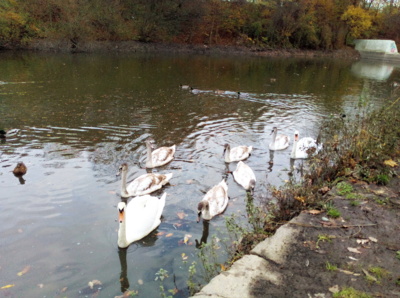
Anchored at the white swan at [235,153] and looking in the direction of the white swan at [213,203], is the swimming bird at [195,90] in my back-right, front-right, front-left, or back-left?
back-right

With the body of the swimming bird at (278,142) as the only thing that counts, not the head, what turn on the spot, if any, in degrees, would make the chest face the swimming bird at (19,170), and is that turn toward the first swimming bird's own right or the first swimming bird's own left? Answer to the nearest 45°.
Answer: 0° — it already faces it

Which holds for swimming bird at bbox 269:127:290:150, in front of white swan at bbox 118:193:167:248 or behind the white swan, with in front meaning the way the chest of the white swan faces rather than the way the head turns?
behind

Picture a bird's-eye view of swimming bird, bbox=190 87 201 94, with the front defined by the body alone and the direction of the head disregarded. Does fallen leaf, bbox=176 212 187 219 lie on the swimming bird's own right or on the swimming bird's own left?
on the swimming bird's own left

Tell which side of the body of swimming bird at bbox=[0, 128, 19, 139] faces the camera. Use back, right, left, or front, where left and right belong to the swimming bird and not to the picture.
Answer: left

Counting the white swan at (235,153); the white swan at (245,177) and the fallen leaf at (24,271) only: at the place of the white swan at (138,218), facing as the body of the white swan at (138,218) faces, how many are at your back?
2

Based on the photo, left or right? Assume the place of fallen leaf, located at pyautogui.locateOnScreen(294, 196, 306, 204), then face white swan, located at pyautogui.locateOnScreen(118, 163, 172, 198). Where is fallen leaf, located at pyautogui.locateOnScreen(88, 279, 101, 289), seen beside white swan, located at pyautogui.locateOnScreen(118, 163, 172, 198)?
left

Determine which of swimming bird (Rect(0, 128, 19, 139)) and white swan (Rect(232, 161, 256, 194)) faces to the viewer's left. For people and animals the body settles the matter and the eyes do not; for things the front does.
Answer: the swimming bird

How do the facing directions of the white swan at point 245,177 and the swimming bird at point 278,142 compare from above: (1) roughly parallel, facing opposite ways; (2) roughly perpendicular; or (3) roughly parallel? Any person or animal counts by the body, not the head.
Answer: roughly perpendicular

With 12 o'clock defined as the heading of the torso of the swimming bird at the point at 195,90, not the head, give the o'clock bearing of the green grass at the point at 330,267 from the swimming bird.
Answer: The green grass is roughly at 9 o'clock from the swimming bird.

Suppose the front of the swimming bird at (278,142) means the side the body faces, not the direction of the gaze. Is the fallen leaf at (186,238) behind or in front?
in front
